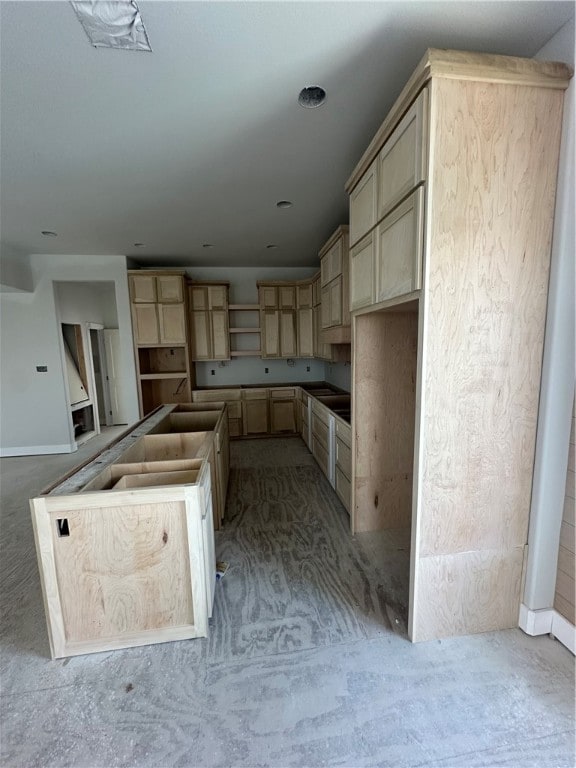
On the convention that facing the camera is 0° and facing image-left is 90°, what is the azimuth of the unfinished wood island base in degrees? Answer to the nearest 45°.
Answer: approximately 270°

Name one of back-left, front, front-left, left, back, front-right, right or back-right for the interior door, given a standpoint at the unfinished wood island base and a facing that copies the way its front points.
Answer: left

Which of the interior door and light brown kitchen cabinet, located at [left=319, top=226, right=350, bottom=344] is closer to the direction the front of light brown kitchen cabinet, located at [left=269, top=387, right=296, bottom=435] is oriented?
the light brown kitchen cabinet

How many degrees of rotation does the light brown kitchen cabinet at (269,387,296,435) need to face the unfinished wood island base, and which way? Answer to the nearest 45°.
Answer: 0° — it already faces it

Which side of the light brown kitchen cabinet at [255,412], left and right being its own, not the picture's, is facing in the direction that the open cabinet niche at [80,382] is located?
right

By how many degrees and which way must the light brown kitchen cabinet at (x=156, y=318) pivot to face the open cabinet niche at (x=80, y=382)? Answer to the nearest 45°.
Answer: approximately 135° to its right

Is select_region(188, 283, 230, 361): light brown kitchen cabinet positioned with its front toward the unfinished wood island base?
yes

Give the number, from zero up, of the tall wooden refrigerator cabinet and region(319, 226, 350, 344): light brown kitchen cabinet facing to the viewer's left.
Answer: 2

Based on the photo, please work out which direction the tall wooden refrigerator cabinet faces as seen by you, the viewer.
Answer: facing to the left of the viewer

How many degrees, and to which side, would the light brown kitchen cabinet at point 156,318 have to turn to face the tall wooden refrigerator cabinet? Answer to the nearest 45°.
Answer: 0° — it already faces it

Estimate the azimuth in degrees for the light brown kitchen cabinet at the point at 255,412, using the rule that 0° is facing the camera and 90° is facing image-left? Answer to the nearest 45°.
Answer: approximately 0°

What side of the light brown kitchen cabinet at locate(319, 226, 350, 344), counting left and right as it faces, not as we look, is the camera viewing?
left
